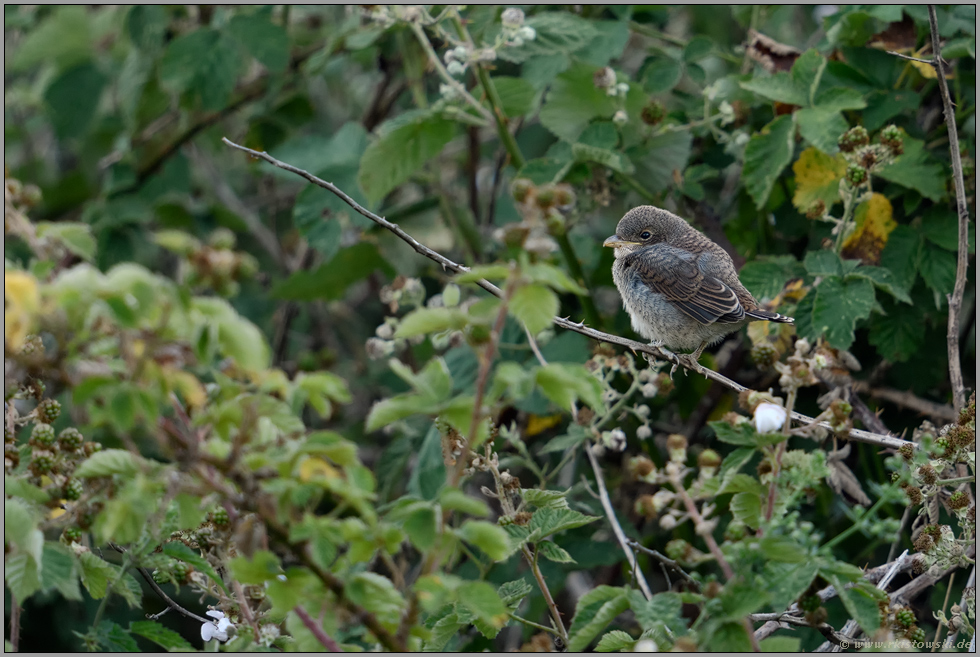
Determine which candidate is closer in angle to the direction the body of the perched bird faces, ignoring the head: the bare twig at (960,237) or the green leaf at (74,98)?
the green leaf

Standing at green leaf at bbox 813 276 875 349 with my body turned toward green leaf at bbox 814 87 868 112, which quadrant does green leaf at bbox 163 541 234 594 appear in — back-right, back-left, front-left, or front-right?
back-left

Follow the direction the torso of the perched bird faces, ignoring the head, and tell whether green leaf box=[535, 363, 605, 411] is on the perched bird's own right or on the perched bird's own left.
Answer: on the perched bird's own left

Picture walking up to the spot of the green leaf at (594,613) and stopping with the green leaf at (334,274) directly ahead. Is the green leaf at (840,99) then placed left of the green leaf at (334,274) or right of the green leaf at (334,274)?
right

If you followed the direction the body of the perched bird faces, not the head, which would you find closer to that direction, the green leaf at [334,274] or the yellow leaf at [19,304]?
the yellow leaf

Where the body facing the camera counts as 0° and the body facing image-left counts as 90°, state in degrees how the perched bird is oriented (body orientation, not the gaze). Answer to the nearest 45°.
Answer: approximately 90°

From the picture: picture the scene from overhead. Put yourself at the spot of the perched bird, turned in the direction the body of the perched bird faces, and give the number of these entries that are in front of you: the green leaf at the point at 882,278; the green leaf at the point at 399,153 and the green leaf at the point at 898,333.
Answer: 1
